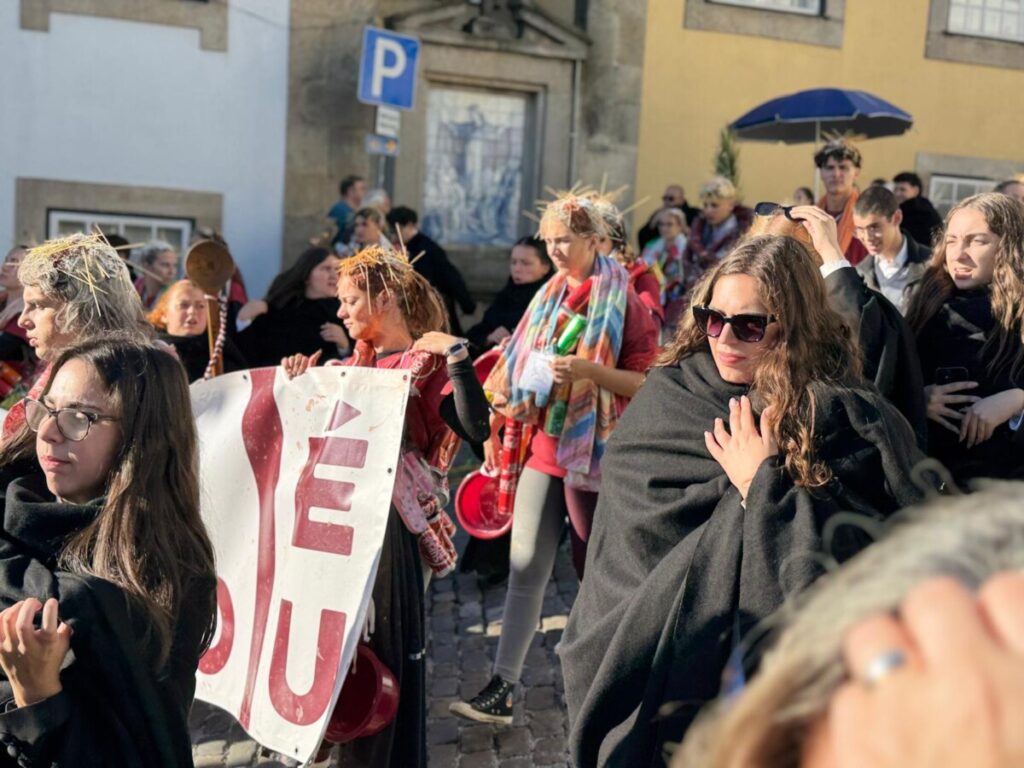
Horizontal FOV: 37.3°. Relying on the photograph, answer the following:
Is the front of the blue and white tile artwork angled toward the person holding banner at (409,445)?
yes

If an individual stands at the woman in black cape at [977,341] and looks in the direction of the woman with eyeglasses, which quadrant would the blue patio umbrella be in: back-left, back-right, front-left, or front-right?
back-right

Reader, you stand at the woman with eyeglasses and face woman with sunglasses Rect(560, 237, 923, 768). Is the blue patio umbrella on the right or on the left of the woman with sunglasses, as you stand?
left

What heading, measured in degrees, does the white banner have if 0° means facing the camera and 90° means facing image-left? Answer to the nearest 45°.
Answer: approximately 0°

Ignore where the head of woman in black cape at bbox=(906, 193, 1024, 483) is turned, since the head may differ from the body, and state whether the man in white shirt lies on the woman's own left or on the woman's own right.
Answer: on the woman's own right

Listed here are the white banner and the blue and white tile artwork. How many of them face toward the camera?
2

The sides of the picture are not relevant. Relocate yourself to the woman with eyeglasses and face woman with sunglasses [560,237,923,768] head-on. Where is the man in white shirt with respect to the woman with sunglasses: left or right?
left

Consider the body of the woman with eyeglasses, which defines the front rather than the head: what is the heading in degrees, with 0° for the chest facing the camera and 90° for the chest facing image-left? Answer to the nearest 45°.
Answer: approximately 45°

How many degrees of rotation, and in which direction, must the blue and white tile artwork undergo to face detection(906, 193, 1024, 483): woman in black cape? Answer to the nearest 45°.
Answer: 0° — it already faces them

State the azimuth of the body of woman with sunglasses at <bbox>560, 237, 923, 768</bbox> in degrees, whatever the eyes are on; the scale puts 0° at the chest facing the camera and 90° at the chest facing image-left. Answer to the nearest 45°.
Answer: approximately 45°

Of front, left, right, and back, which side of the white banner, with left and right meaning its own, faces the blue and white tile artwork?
back
